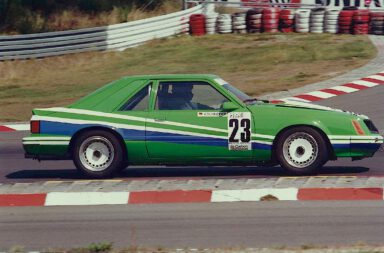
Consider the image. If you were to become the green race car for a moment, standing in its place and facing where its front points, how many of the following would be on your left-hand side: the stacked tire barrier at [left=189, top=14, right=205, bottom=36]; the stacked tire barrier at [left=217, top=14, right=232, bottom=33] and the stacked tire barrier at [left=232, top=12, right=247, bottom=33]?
3

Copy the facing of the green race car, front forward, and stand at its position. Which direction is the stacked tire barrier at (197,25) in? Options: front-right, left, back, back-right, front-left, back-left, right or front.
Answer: left

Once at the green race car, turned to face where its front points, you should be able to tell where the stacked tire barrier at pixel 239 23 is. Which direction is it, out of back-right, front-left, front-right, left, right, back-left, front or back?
left

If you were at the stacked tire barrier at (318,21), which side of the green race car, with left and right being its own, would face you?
left

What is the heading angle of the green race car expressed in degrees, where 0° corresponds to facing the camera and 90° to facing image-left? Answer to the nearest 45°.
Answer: approximately 270°

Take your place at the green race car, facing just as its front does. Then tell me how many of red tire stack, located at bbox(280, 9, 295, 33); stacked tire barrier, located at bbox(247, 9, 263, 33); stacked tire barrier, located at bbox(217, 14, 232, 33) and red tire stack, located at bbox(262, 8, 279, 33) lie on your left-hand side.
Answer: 4
